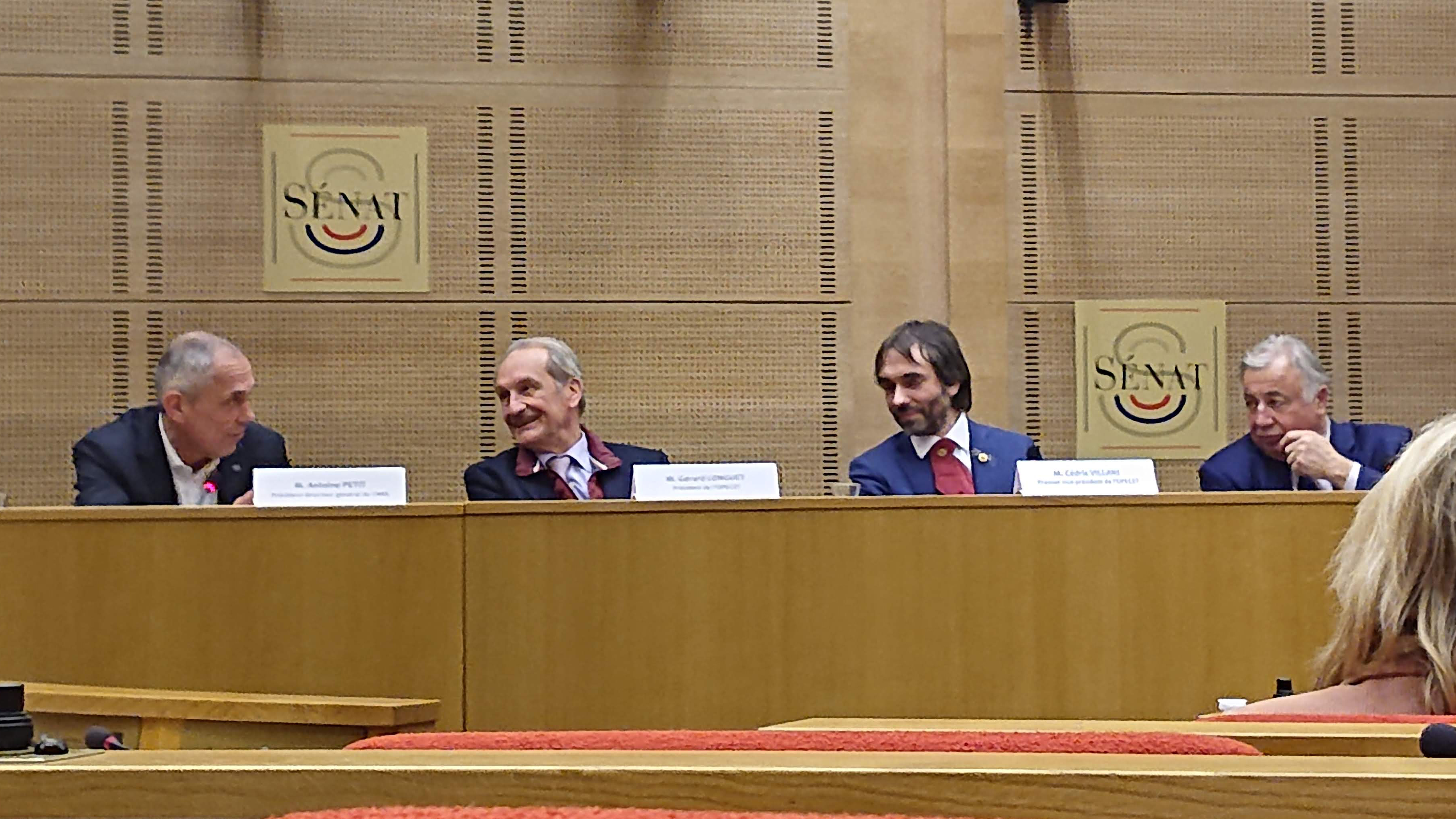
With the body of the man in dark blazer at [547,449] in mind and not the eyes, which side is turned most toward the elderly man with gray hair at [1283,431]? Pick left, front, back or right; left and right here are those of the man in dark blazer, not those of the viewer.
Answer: left

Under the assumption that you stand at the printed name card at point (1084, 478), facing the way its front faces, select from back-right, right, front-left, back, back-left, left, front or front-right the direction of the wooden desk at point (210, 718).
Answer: front-right

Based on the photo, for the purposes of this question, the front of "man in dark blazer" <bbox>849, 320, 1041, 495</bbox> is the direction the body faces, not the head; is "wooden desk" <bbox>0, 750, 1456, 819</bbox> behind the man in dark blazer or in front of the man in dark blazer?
in front

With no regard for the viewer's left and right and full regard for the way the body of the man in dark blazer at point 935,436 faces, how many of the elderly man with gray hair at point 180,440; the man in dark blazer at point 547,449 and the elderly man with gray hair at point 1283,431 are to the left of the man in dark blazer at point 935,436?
1

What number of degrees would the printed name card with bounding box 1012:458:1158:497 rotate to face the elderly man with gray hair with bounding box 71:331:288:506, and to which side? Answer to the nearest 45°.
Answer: approximately 90° to its right

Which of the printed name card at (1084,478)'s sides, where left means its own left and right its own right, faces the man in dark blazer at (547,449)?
right

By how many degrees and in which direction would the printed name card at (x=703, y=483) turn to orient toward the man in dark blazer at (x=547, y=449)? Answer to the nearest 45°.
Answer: approximately 135° to its right

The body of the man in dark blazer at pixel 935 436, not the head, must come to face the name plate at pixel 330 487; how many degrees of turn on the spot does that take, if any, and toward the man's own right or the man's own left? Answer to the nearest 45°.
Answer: approximately 45° to the man's own right
